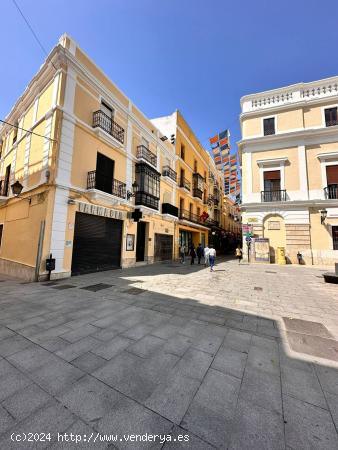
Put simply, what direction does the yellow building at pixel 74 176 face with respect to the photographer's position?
facing the viewer and to the right of the viewer

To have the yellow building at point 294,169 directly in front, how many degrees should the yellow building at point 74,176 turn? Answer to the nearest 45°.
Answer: approximately 45° to its left
